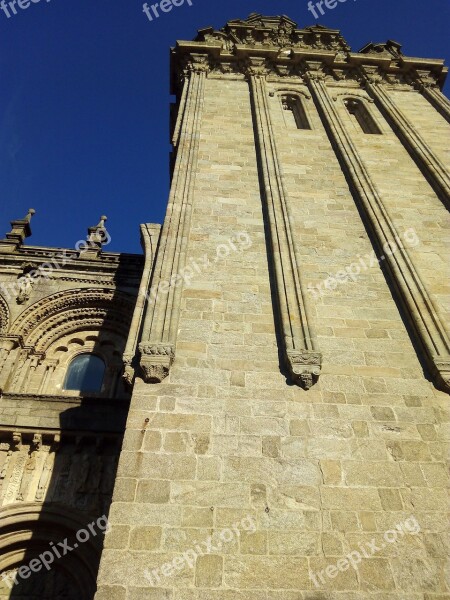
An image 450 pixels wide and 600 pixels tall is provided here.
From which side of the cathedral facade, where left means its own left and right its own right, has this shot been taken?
front
